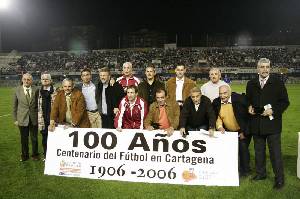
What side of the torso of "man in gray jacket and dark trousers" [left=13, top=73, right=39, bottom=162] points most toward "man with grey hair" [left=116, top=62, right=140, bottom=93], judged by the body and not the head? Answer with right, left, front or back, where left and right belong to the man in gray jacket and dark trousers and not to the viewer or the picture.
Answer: left

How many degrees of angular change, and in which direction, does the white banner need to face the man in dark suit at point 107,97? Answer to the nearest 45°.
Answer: approximately 135° to its right

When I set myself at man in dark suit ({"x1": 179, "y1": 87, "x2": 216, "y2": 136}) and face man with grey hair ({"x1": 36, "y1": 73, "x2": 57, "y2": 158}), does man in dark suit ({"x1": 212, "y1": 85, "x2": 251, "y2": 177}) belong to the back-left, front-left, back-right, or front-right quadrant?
back-right

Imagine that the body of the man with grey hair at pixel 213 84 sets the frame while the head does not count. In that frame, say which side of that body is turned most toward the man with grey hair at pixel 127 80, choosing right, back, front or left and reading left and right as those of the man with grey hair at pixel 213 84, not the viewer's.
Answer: right

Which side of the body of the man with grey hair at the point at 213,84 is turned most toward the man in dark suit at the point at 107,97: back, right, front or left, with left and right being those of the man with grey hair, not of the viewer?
right

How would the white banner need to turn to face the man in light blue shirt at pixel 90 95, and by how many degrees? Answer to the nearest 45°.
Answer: approximately 135° to its right

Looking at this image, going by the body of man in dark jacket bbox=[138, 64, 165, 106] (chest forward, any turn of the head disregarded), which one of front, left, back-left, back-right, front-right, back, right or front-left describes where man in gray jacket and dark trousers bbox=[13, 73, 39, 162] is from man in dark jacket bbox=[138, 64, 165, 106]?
right

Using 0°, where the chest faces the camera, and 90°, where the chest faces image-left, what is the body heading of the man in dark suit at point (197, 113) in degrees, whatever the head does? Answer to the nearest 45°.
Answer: approximately 0°

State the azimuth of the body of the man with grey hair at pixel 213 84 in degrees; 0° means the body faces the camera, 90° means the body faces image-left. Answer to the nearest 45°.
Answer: approximately 0°

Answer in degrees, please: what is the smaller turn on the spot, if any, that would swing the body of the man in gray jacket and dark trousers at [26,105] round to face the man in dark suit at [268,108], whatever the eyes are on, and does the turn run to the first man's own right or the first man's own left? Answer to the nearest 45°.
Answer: approximately 45° to the first man's own left

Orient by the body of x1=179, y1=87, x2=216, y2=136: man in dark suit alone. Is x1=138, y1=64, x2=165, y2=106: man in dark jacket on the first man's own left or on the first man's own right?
on the first man's own right

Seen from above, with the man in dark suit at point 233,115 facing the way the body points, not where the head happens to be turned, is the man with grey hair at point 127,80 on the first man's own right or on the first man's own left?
on the first man's own right
